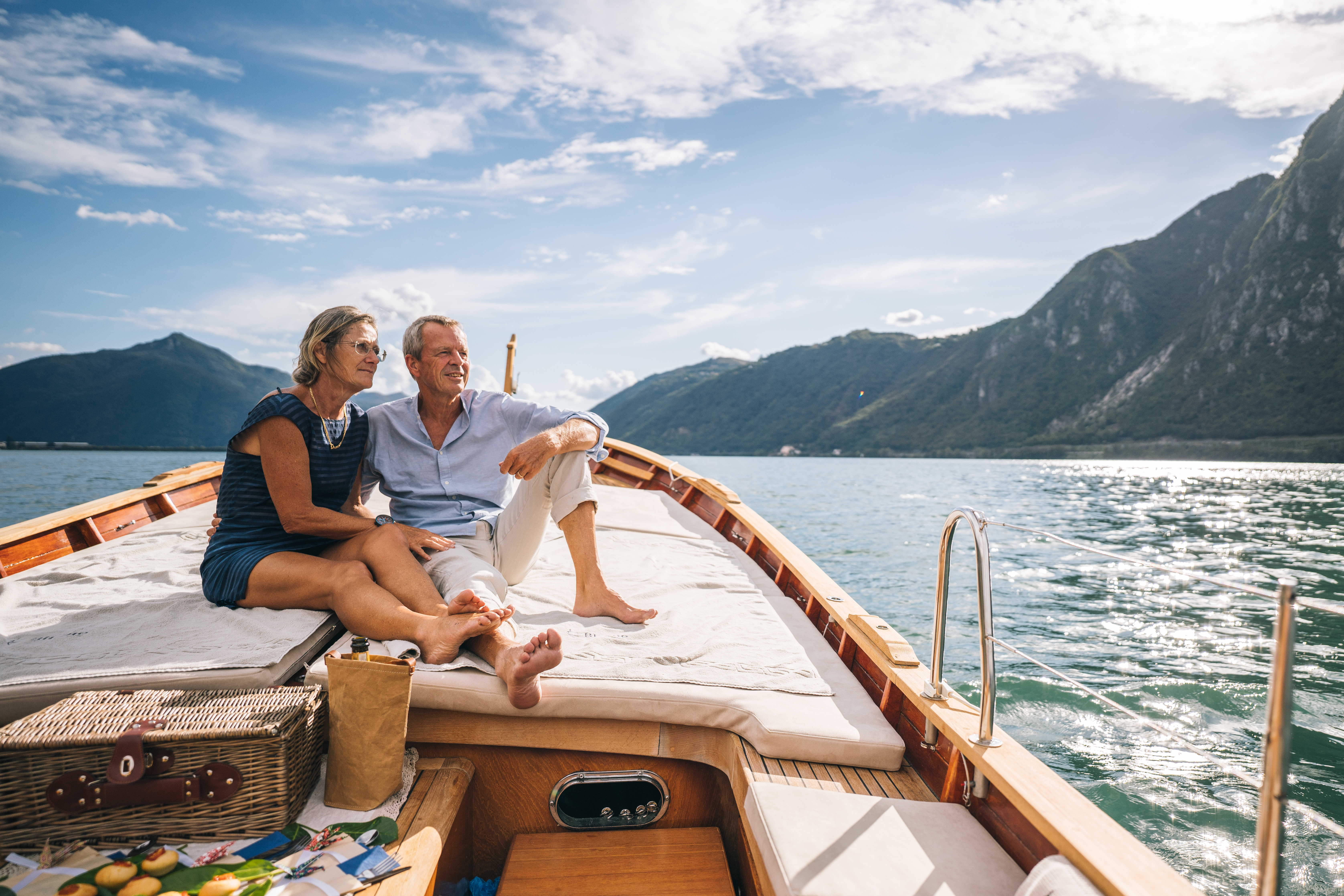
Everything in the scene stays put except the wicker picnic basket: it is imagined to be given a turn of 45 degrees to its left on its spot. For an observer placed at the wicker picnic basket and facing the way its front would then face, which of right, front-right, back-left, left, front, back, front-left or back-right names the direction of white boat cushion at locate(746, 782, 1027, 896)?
front

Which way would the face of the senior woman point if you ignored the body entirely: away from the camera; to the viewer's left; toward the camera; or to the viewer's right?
to the viewer's right

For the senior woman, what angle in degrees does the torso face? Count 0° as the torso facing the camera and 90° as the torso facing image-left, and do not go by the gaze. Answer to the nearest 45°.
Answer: approximately 315°

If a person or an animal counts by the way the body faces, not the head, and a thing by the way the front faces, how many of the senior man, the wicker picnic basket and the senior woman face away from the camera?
0

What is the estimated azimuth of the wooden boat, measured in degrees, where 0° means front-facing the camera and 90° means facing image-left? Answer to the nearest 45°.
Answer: approximately 180°

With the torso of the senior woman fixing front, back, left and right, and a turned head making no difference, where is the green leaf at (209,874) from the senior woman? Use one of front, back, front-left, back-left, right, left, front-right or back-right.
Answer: front-right

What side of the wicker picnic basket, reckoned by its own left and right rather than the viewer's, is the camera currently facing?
front

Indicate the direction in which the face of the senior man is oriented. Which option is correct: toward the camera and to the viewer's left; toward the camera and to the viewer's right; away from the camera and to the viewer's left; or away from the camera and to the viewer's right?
toward the camera and to the viewer's right

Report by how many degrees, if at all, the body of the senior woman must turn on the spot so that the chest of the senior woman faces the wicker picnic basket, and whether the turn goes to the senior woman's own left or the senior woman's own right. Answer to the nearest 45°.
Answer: approximately 45° to the senior woman's own right

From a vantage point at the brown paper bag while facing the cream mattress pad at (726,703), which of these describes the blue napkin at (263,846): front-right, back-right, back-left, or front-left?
back-right

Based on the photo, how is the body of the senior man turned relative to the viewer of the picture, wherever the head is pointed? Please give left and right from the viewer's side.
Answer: facing the viewer and to the right of the viewer

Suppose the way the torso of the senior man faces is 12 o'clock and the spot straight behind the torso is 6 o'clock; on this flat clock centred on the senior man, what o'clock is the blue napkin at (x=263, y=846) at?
The blue napkin is roughly at 2 o'clock from the senior man.
